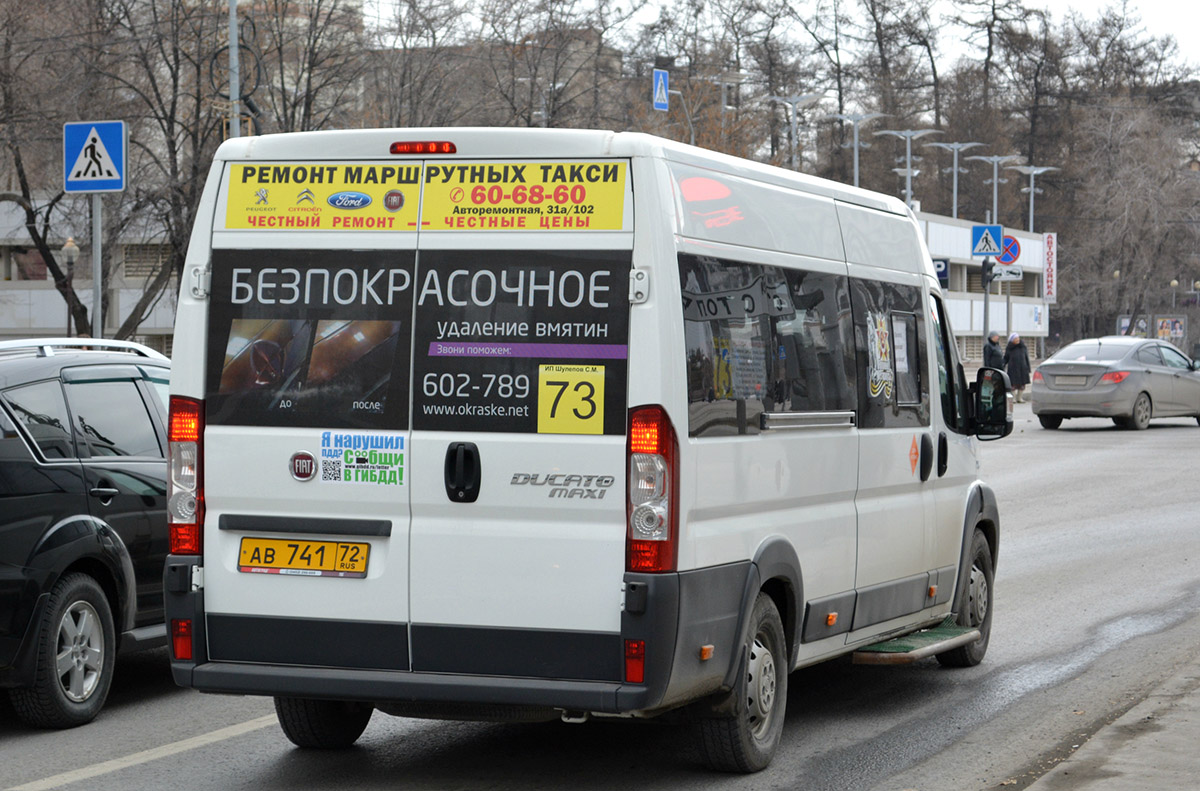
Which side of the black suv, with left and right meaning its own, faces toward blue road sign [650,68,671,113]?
front

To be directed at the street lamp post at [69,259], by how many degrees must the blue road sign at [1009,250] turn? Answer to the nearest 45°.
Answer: approximately 90° to its right

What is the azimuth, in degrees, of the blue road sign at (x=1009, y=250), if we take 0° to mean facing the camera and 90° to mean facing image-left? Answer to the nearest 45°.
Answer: approximately 0°

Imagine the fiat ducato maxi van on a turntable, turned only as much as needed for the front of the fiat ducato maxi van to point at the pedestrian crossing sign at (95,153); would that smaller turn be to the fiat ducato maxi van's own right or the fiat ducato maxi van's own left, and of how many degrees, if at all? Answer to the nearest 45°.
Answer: approximately 90° to the fiat ducato maxi van's own left

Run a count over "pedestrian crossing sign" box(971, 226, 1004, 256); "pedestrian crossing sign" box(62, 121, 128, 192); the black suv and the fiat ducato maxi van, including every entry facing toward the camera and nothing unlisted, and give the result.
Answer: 2

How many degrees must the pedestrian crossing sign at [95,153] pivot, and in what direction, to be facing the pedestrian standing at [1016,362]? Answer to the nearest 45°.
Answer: approximately 135° to its left

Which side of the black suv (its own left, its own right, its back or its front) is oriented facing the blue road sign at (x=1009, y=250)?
front

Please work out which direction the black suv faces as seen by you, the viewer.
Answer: facing away from the viewer and to the right of the viewer

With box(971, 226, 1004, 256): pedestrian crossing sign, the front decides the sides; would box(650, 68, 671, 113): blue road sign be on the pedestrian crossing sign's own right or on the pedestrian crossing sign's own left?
on the pedestrian crossing sign's own right

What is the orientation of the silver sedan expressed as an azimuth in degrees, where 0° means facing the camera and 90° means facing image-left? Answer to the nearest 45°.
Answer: approximately 225°

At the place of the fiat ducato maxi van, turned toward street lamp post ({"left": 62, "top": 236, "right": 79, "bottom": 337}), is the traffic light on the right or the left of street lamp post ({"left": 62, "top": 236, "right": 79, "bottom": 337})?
right

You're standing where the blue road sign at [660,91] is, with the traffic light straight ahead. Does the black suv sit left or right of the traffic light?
right
